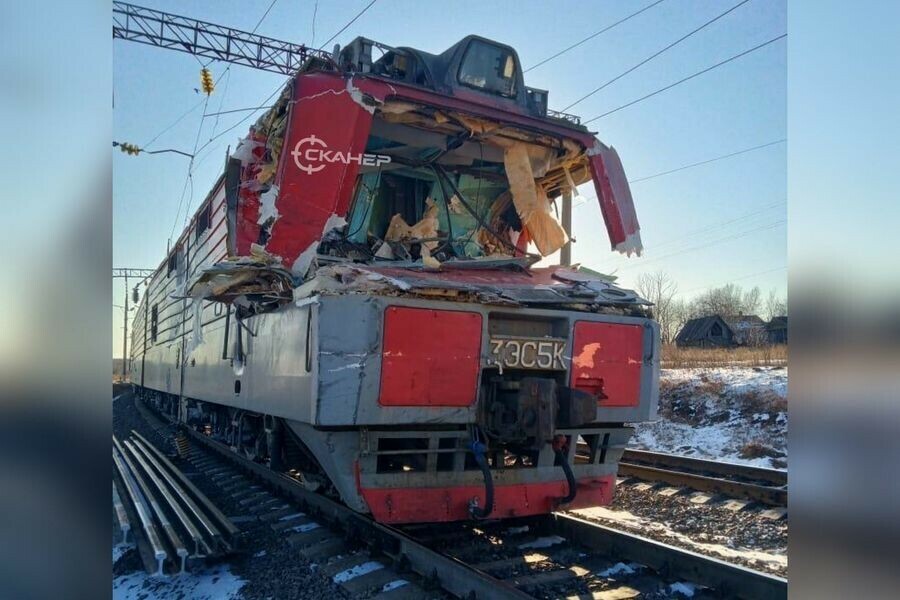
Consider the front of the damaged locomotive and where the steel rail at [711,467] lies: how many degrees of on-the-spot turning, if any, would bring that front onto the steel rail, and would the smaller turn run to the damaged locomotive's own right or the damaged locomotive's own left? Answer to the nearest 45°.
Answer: approximately 90° to the damaged locomotive's own left

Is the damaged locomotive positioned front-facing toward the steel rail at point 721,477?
no

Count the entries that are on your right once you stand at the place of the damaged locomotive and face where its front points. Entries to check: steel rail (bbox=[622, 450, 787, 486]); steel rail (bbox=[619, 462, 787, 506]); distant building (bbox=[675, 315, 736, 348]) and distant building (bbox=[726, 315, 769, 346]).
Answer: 0

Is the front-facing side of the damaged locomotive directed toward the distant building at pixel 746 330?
no

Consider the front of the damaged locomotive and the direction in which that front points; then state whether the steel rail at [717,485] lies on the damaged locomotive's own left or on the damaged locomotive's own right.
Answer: on the damaged locomotive's own left

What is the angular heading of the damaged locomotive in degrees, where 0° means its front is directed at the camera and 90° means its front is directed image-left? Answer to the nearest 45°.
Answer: approximately 315°

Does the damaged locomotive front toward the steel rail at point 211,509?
no

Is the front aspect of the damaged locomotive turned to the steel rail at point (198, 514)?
no
